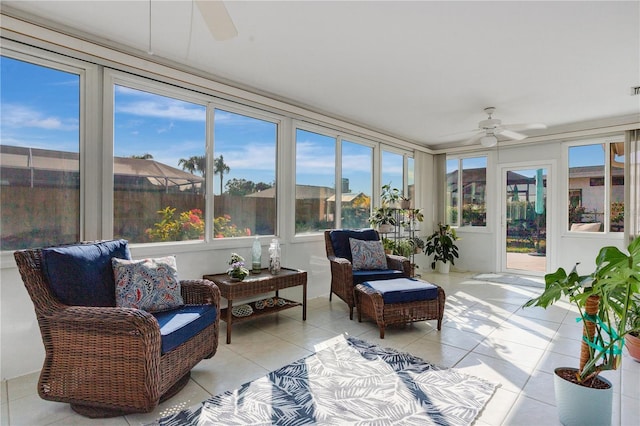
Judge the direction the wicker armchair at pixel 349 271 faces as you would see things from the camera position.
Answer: facing the viewer and to the right of the viewer

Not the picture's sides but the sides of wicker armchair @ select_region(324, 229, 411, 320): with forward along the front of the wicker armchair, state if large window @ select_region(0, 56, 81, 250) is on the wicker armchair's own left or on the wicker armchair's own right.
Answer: on the wicker armchair's own right

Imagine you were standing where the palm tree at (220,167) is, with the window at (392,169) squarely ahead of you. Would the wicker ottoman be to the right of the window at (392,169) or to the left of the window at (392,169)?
right

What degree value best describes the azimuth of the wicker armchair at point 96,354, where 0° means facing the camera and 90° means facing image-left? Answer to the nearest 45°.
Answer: approximately 315°

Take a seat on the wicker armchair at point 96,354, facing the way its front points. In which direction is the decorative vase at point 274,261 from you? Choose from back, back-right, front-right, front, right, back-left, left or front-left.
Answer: left

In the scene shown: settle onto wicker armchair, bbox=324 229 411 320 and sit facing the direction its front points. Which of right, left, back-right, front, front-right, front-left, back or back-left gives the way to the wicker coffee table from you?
right

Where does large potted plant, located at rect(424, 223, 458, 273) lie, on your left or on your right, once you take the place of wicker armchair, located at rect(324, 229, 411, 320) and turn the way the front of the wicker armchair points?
on your left

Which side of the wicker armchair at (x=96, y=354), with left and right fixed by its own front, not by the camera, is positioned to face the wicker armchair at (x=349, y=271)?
left

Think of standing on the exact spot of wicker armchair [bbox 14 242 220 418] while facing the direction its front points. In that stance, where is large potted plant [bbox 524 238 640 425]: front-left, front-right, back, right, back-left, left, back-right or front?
front

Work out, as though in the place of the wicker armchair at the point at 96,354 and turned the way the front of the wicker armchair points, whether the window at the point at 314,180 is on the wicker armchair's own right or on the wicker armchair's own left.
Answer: on the wicker armchair's own left

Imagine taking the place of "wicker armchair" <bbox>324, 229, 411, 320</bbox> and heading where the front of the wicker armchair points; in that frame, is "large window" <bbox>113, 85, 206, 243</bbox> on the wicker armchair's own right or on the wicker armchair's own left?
on the wicker armchair's own right

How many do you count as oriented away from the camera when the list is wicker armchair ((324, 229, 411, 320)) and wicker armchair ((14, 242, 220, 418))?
0

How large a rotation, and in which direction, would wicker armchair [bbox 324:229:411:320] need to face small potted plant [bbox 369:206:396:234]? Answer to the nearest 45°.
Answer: approximately 135° to its left

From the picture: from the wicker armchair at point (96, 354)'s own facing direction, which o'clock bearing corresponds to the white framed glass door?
The white framed glass door is roughly at 10 o'clock from the wicker armchair.
